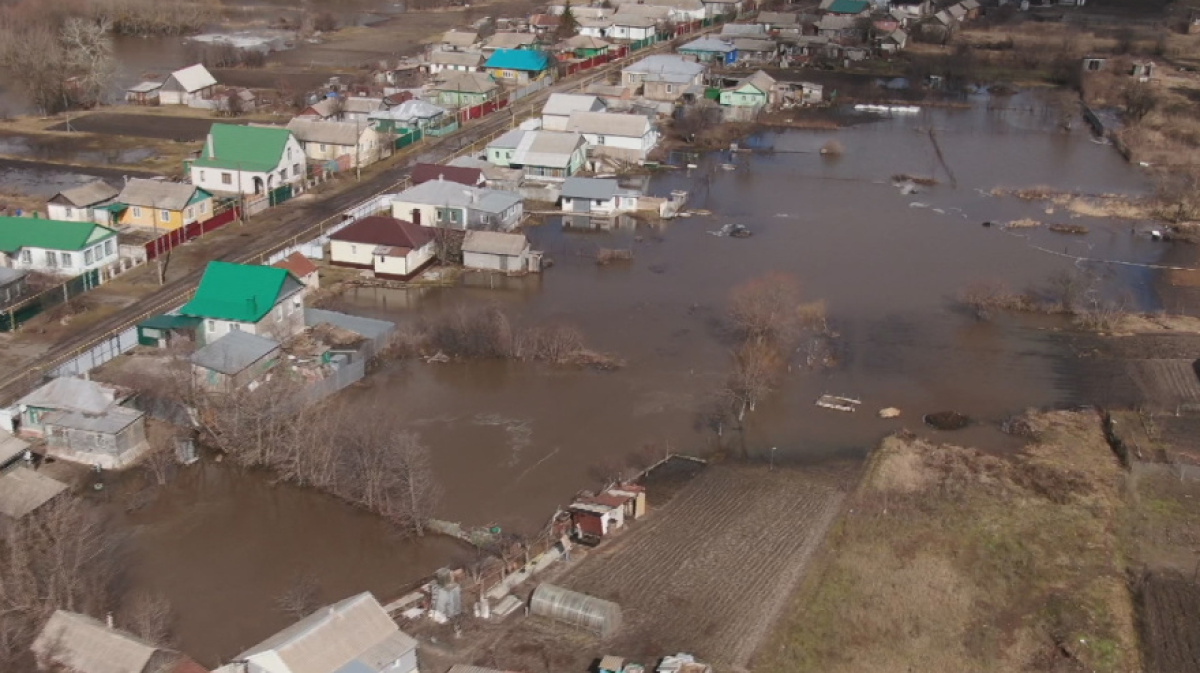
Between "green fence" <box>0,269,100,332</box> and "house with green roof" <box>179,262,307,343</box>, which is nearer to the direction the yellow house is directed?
the house with green roof

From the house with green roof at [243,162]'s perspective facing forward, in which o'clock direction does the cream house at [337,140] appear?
The cream house is roughly at 9 o'clock from the house with green roof.

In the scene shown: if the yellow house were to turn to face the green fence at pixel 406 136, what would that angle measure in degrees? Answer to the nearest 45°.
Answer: approximately 90° to its left

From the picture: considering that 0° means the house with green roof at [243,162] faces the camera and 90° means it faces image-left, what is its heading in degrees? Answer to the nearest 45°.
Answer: approximately 315°

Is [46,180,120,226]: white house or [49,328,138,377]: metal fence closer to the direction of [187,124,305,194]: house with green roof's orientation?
the metal fence

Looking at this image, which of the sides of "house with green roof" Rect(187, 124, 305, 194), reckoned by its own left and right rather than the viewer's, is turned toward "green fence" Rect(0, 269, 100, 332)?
right

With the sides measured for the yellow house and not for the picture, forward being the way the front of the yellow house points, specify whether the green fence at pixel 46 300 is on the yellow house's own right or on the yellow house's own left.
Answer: on the yellow house's own right

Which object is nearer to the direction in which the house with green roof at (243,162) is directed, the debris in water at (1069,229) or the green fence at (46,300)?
the debris in water

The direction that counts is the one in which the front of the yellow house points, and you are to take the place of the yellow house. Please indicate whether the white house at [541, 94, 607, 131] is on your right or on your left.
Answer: on your left

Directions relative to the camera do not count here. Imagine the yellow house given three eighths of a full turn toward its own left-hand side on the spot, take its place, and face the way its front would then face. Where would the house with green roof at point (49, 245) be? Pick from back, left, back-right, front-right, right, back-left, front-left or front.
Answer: back-left

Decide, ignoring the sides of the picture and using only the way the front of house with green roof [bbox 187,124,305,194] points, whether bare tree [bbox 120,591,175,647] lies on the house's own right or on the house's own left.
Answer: on the house's own right

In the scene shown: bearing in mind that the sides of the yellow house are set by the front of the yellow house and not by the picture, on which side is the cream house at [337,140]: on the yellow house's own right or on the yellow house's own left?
on the yellow house's own left
